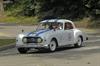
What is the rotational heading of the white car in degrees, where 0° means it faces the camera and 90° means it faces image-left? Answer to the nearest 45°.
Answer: approximately 45°
